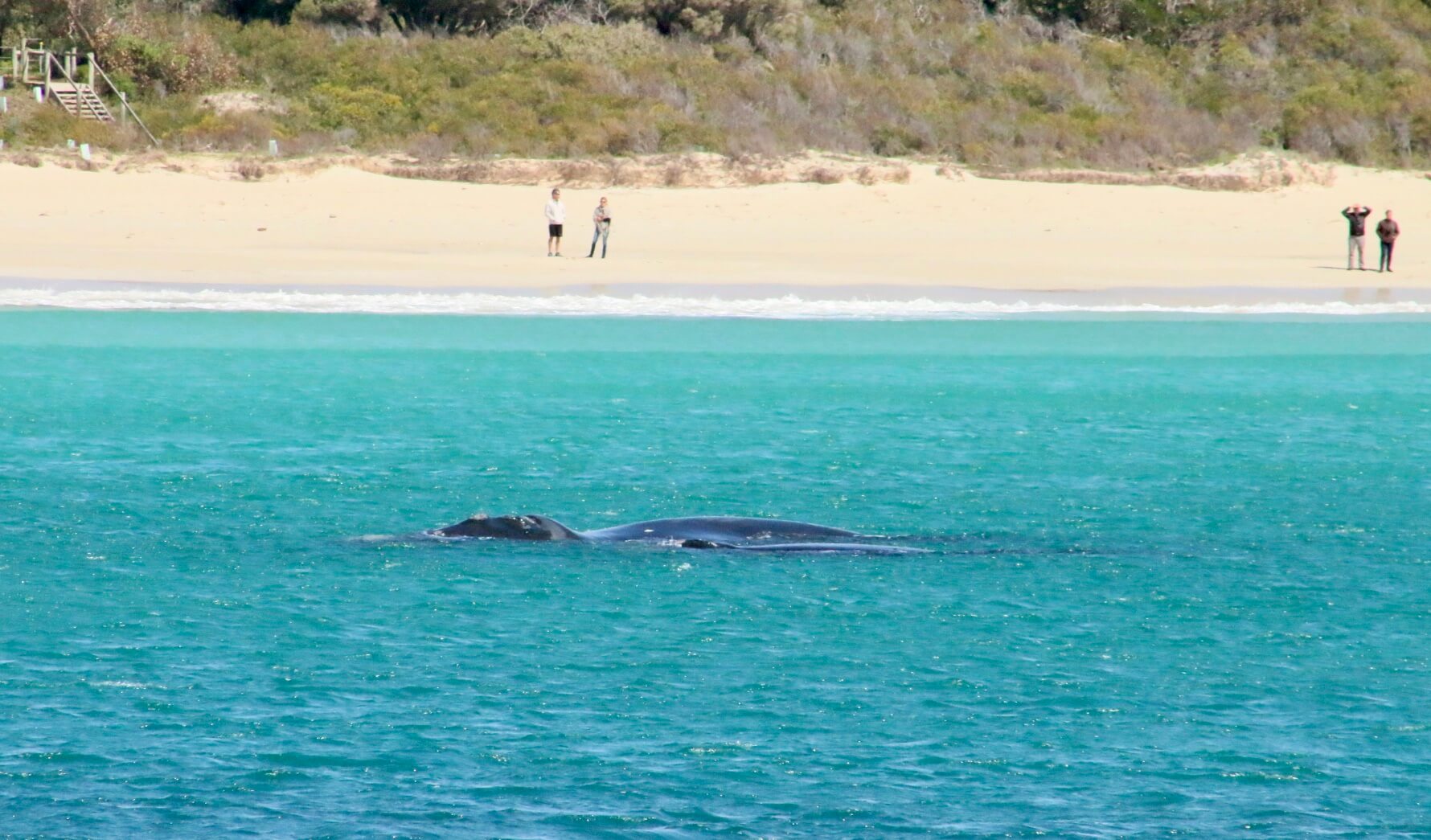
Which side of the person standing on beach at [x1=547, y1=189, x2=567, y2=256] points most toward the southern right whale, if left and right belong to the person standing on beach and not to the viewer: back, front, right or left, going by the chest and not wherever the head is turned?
front

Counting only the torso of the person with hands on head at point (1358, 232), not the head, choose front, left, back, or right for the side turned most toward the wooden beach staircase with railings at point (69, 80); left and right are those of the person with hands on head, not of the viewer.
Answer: right

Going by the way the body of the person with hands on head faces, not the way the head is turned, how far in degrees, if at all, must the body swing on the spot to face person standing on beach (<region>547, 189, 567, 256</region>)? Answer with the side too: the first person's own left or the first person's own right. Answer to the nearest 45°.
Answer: approximately 90° to the first person's own right

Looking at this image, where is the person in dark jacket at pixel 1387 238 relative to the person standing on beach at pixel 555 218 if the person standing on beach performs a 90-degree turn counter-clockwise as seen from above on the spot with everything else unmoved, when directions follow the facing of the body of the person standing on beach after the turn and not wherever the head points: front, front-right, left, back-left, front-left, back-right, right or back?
front

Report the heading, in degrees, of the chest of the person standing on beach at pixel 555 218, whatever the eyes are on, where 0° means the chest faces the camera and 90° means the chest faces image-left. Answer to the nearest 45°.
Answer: approximately 0°

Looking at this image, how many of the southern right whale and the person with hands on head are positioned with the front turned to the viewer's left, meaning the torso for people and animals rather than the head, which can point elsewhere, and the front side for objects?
1

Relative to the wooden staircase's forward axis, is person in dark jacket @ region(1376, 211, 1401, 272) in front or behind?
in front

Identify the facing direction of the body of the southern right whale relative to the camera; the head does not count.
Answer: to the viewer's left
